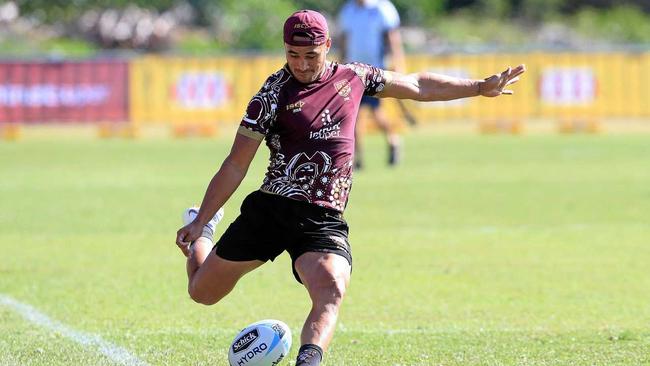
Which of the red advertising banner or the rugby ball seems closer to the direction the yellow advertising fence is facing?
the rugby ball

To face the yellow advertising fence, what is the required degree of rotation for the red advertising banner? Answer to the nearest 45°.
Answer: approximately 90° to its left

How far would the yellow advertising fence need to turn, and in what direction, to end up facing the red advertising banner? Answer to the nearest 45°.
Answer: approximately 90° to its right

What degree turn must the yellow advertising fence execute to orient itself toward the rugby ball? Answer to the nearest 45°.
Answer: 0° — it already faces it

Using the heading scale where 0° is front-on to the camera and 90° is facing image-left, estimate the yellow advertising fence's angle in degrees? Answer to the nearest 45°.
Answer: approximately 0°

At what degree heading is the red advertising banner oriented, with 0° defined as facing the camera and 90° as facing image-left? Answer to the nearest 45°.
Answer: approximately 0°

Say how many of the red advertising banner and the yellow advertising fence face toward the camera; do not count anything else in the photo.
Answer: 2
